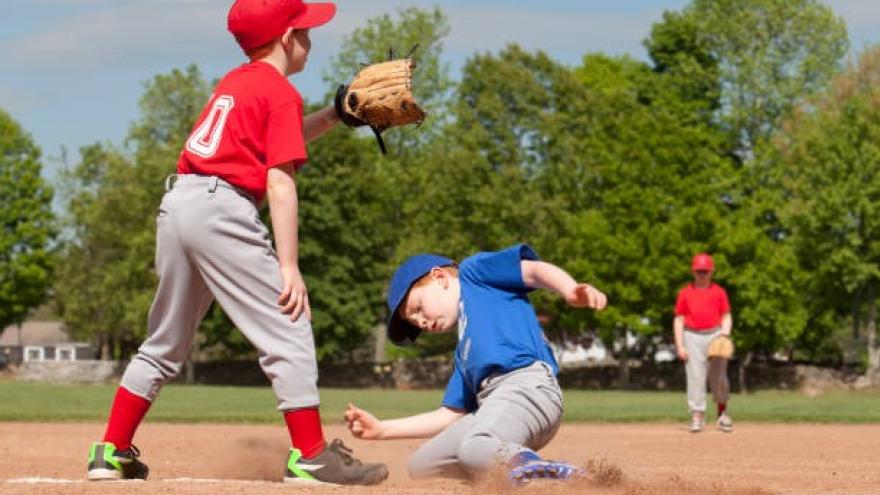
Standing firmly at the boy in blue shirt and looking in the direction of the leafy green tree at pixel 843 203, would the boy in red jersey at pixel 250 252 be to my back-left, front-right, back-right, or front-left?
back-left

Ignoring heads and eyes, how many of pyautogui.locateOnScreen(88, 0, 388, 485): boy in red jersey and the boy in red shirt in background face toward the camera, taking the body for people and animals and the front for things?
1

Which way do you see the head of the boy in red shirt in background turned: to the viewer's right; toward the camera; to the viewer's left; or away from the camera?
toward the camera

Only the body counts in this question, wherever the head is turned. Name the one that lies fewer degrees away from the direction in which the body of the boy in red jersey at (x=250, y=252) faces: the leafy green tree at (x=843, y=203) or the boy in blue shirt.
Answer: the leafy green tree

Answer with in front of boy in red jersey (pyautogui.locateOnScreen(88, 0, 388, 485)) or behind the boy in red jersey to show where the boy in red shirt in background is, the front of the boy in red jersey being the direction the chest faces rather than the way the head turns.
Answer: in front

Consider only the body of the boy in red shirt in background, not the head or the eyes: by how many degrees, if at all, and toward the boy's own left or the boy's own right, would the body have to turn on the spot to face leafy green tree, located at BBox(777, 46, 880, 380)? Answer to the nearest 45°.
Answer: approximately 180°

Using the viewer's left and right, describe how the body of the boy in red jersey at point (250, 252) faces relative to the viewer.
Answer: facing away from the viewer and to the right of the viewer

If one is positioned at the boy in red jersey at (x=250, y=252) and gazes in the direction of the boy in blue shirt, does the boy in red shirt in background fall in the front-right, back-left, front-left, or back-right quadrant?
front-left

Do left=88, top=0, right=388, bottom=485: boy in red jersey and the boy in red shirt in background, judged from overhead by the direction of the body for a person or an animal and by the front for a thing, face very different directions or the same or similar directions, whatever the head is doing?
very different directions

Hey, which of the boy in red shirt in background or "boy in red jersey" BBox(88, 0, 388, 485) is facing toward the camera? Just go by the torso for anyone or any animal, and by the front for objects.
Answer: the boy in red shirt in background

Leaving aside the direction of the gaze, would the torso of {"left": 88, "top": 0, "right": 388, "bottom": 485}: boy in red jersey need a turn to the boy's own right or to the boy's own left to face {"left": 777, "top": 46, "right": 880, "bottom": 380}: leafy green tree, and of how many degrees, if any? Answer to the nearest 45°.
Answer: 0° — they already face it

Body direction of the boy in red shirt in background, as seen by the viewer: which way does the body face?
toward the camera

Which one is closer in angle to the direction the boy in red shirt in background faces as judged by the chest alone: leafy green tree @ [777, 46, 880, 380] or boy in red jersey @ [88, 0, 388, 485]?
the boy in red jersey
